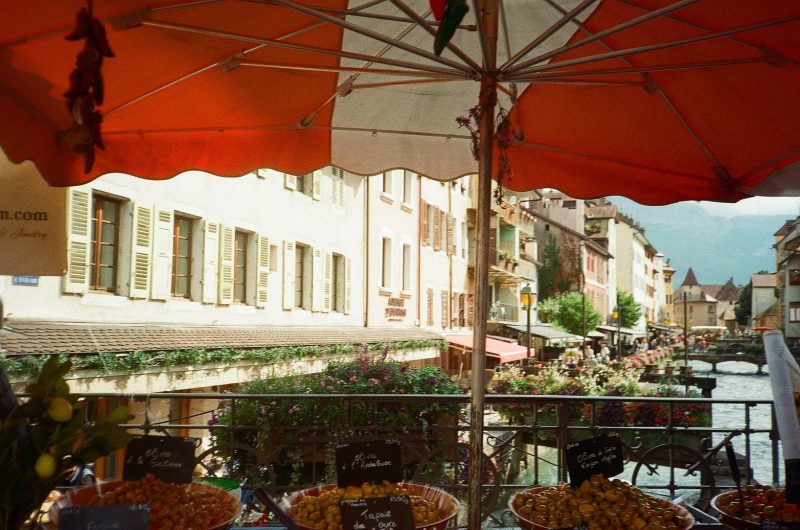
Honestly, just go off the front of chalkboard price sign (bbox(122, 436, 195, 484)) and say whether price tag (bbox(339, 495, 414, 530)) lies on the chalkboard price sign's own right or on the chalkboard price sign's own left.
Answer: on the chalkboard price sign's own left

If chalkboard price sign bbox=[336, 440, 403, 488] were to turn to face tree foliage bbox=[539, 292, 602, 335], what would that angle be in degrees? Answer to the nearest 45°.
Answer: approximately 180°

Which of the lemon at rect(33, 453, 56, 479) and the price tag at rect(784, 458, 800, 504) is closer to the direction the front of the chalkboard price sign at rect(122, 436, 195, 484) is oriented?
the lemon

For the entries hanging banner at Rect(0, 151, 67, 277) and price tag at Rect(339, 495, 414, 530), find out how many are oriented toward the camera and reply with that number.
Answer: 2

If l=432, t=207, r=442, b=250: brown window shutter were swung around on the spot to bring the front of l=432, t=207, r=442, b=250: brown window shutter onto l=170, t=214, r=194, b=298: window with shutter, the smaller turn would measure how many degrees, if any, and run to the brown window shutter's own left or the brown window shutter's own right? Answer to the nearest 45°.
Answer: approximately 45° to the brown window shutter's own right
